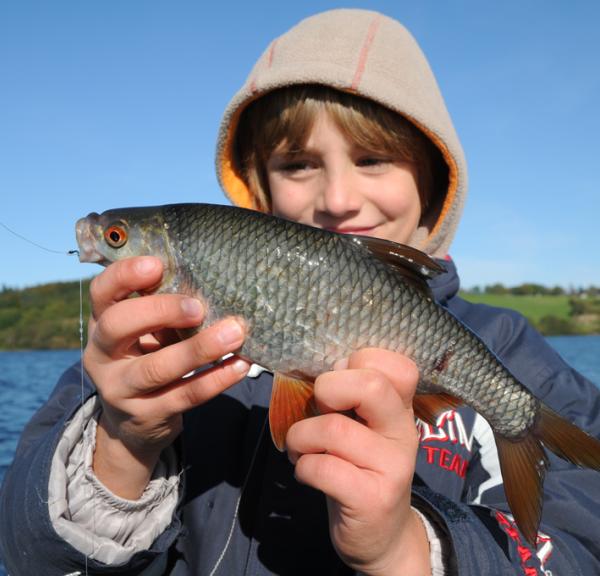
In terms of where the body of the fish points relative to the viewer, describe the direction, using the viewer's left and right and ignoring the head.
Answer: facing to the left of the viewer
